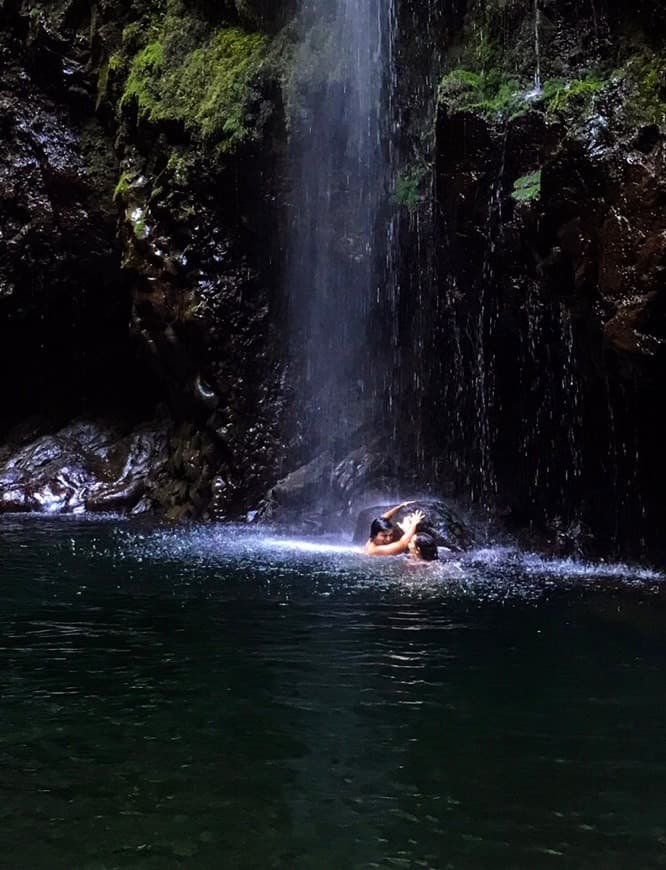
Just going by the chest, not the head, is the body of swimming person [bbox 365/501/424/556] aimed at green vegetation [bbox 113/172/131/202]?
no
